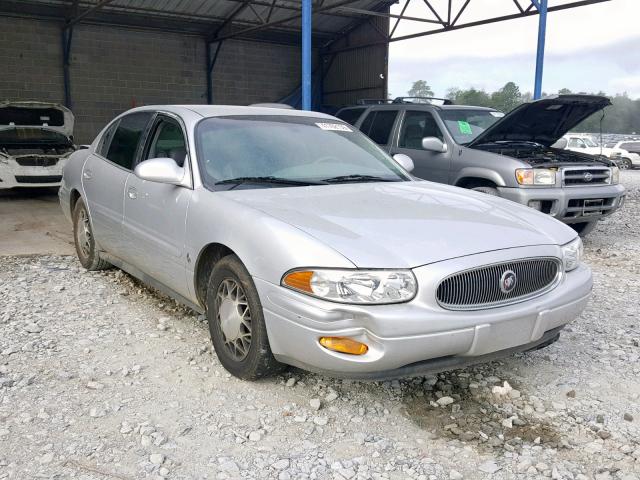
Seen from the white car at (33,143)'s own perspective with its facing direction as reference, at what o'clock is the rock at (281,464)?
The rock is roughly at 12 o'clock from the white car.

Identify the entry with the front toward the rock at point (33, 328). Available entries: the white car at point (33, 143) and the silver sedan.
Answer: the white car

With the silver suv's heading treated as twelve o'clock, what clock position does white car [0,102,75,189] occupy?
The white car is roughly at 5 o'clock from the silver suv.

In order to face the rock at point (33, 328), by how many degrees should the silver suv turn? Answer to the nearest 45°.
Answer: approximately 90° to its right

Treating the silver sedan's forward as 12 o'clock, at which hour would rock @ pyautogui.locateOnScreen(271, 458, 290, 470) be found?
The rock is roughly at 2 o'clock from the silver sedan.

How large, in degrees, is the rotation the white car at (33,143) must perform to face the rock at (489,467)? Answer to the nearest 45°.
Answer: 0° — it already faces it

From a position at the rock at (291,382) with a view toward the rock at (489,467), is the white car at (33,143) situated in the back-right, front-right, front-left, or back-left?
back-left
